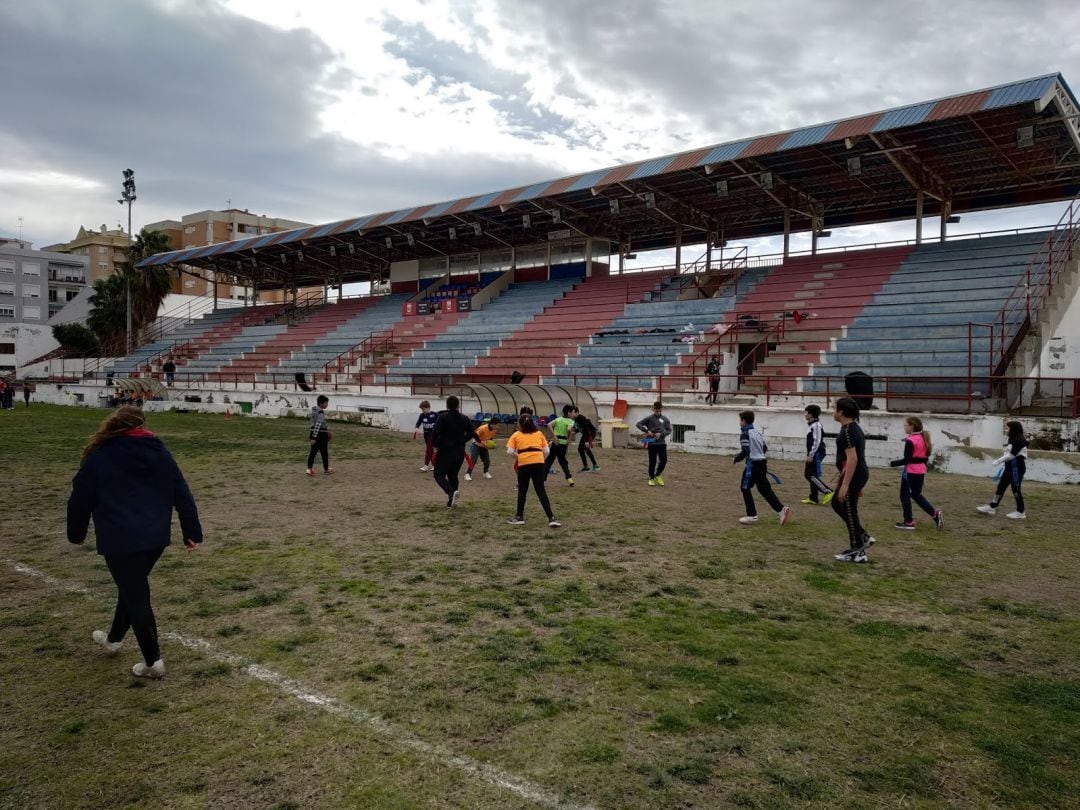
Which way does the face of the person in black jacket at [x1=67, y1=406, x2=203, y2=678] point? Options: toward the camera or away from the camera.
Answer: away from the camera

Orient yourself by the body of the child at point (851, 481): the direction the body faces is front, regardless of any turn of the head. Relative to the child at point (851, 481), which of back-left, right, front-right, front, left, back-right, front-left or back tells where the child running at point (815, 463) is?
right

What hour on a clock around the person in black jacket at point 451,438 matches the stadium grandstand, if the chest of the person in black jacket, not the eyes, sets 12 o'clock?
The stadium grandstand is roughly at 1 o'clock from the person in black jacket.

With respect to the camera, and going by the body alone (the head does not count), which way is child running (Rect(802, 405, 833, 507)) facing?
to the viewer's left

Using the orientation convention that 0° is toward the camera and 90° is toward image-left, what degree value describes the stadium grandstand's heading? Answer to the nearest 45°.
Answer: approximately 45°

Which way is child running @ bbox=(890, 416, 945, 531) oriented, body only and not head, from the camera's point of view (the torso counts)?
to the viewer's left
